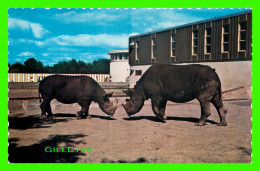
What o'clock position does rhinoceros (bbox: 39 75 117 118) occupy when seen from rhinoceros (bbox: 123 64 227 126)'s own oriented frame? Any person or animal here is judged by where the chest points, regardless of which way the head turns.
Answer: rhinoceros (bbox: 39 75 117 118) is roughly at 12 o'clock from rhinoceros (bbox: 123 64 227 126).

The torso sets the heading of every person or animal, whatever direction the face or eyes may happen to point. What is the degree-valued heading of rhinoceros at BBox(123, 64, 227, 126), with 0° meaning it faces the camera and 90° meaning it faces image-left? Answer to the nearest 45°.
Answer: approximately 90°

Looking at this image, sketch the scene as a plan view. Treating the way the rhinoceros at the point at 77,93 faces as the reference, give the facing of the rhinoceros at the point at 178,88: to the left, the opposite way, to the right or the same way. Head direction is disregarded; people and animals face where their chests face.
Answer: the opposite way

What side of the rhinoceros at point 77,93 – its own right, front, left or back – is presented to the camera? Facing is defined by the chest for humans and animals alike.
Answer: right

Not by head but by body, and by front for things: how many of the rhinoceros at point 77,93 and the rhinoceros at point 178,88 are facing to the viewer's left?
1

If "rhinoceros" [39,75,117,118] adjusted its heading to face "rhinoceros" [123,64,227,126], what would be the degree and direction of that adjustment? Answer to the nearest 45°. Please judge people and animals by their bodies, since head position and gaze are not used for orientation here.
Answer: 0° — it already faces it

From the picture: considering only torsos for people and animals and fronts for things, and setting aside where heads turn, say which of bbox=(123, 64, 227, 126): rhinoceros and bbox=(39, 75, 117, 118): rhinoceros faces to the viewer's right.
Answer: bbox=(39, 75, 117, 118): rhinoceros
